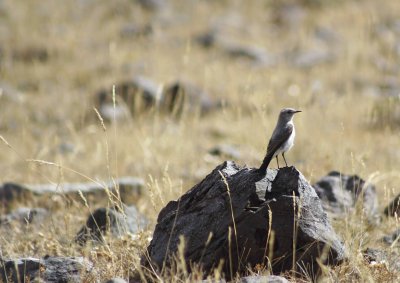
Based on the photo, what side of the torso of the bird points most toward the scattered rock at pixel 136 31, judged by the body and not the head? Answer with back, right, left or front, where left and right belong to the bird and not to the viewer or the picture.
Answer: left

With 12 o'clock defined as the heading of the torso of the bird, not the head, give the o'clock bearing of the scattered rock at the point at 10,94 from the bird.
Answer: The scattered rock is roughly at 8 o'clock from the bird.

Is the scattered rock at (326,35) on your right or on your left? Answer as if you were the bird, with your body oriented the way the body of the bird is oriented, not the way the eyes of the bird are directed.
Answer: on your left

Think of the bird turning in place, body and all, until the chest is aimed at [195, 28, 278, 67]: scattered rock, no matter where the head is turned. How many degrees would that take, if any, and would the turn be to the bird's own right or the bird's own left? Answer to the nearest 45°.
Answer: approximately 90° to the bird's own left

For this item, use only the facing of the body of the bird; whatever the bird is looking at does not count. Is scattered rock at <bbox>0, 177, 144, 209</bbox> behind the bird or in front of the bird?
behind

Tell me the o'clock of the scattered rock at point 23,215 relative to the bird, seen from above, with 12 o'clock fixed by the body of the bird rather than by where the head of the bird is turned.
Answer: The scattered rock is roughly at 7 o'clock from the bird.

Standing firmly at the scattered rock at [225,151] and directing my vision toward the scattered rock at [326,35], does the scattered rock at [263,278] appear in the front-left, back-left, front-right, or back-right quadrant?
back-right

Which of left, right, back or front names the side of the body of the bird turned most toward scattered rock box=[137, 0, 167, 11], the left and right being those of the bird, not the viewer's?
left

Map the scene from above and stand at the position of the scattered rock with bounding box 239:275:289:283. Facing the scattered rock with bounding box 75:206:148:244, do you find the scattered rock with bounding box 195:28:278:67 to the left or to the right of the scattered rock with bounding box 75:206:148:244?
right

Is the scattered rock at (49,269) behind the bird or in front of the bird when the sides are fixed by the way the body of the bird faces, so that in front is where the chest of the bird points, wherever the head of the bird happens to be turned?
behind

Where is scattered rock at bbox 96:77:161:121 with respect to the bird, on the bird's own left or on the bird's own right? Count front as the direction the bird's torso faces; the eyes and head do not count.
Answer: on the bird's own left

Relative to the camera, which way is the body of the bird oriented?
to the viewer's right
